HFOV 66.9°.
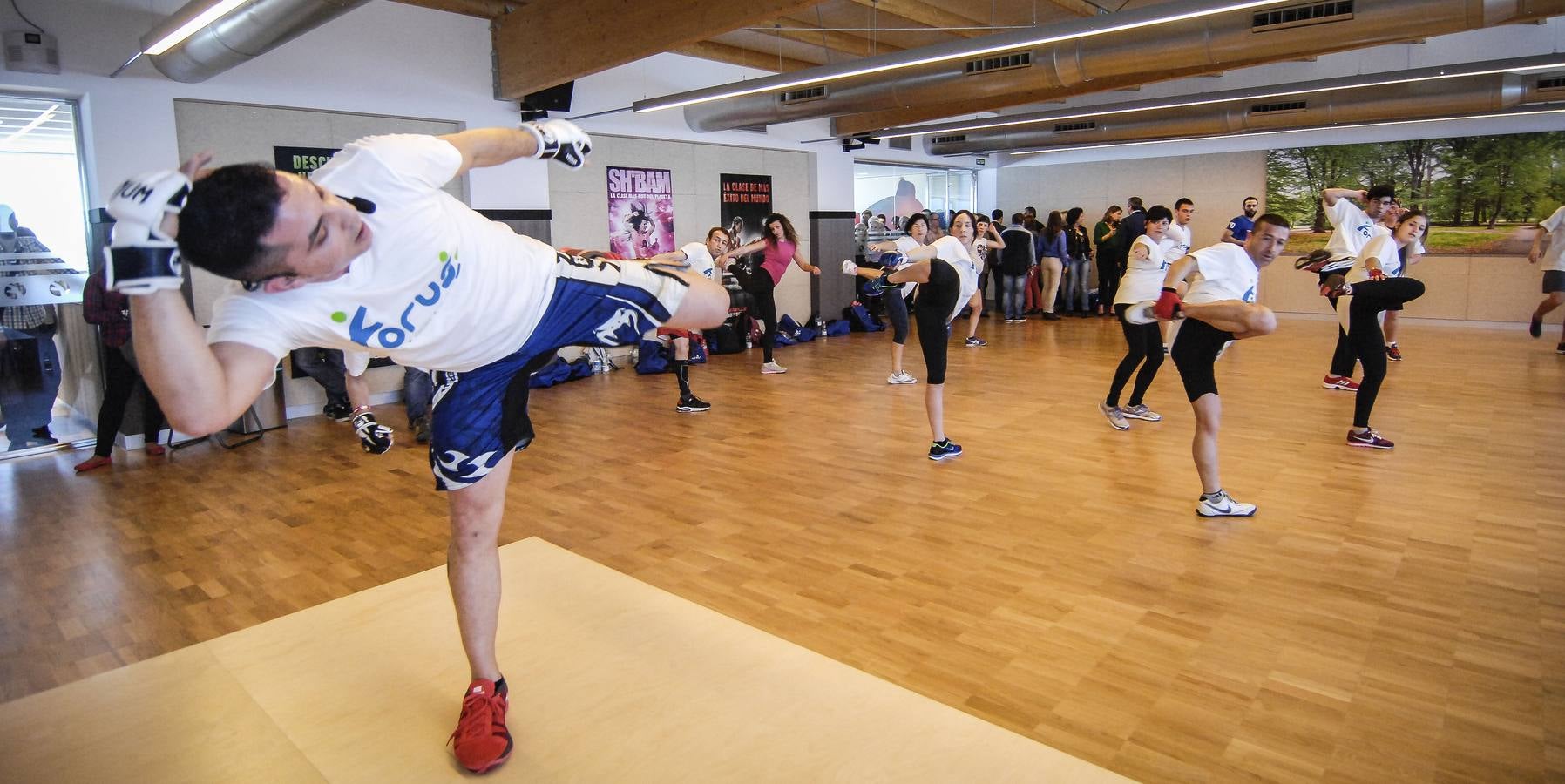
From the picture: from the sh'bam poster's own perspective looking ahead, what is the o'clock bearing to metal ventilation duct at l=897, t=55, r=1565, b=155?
The metal ventilation duct is roughly at 9 o'clock from the sh'bam poster.

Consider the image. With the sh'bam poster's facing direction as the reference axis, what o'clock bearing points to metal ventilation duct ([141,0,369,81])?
The metal ventilation duct is roughly at 1 o'clock from the sh'bam poster.

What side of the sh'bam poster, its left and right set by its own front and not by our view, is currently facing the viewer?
front

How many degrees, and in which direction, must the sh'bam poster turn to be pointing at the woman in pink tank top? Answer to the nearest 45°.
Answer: approximately 45° to its left

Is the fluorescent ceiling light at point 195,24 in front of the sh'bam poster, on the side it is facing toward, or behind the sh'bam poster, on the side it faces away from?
in front

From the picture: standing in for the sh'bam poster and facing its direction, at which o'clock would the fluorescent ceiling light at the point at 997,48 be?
The fluorescent ceiling light is roughly at 11 o'clock from the sh'bam poster.

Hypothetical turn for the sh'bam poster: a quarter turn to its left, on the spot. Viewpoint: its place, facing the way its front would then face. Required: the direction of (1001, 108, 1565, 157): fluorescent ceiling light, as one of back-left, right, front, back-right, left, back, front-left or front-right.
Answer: front

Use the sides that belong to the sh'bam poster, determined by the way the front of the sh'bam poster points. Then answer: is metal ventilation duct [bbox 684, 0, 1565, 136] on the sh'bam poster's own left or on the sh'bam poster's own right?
on the sh'bam poster's own left

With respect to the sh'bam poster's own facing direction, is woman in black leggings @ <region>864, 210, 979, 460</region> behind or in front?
in front

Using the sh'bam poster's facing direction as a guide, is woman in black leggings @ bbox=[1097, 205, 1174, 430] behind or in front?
in front

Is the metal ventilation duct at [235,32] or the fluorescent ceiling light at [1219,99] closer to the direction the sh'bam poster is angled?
the metal ventilation duct

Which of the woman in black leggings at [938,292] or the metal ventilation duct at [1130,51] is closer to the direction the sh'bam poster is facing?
the woman in black leggings
